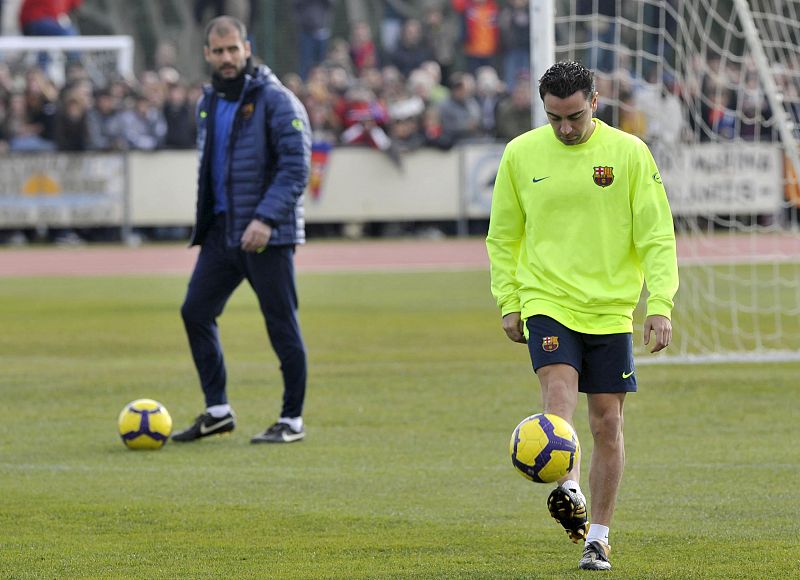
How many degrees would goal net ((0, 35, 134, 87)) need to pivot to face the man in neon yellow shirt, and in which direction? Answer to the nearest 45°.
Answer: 0° — it already faces them

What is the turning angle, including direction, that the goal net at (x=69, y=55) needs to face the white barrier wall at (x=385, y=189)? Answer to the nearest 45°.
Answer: approximately 45° to its left

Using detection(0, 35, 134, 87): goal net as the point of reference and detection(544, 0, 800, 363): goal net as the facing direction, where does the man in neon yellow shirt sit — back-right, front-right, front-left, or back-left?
front-right

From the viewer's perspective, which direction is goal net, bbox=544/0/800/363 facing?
to the viewer's left

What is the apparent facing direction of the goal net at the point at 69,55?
toward the camera

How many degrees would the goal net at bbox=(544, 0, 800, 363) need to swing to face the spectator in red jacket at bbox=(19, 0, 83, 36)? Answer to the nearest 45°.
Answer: approximately 45° to its right

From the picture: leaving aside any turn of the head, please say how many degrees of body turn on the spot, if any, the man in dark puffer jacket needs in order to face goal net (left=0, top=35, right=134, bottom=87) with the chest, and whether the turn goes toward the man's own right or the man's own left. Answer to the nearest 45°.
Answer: approximately 135° to the man's own right

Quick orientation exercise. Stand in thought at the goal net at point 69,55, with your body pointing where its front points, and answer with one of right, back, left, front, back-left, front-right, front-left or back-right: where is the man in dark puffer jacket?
front

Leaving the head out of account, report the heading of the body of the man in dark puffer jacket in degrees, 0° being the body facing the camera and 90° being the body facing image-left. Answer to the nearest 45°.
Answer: approximately 45°

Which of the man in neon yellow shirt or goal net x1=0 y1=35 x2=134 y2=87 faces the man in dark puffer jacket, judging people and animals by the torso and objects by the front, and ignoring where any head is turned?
the goal net

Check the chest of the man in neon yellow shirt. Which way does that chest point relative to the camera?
toward the camera

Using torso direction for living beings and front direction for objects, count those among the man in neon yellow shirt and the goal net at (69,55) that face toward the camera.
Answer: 2
